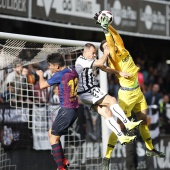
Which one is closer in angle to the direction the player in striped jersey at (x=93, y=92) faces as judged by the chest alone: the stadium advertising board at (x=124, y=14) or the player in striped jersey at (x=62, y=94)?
the stadium advertising board

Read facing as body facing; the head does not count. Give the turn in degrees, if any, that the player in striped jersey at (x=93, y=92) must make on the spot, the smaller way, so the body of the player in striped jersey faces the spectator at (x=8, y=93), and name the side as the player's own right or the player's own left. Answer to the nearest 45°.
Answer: approximately 135° to the player's own left

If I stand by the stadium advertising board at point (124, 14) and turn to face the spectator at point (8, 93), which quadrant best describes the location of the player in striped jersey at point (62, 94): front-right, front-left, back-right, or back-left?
front-left

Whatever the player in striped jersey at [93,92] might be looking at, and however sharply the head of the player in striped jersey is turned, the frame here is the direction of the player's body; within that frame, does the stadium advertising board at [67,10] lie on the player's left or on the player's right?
on the player's left

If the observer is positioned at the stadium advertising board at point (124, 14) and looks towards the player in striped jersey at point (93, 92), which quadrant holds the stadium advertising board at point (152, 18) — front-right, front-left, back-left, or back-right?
back-left
